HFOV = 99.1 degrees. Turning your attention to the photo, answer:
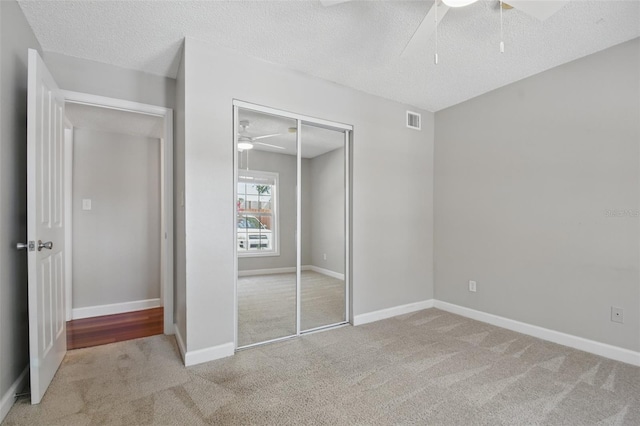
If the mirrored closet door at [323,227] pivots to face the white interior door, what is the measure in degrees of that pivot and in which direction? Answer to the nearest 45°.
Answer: approximately 90° to its right

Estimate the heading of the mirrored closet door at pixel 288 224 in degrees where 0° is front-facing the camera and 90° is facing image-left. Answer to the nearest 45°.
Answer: approximately 315°

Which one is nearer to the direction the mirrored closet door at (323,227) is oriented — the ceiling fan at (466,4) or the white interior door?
the ceiling fan

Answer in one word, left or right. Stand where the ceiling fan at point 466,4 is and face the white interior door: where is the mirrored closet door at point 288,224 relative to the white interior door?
right

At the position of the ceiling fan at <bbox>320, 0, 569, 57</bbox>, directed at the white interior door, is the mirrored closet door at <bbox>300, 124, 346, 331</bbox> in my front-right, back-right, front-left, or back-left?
front-right

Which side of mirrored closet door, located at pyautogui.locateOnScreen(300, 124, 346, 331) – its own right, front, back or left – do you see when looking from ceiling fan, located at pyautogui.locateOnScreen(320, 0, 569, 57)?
front

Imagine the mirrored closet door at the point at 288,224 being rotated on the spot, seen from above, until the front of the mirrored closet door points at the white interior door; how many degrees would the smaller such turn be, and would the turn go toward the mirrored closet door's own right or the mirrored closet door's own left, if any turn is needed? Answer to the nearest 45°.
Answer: approximately 90° to the mirrored closet door's own right

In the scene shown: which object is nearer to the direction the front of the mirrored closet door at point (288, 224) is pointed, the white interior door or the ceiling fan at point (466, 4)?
the ceiling fan

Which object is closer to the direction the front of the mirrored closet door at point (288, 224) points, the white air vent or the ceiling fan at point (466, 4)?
the ceiling fan

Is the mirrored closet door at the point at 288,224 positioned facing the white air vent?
no
